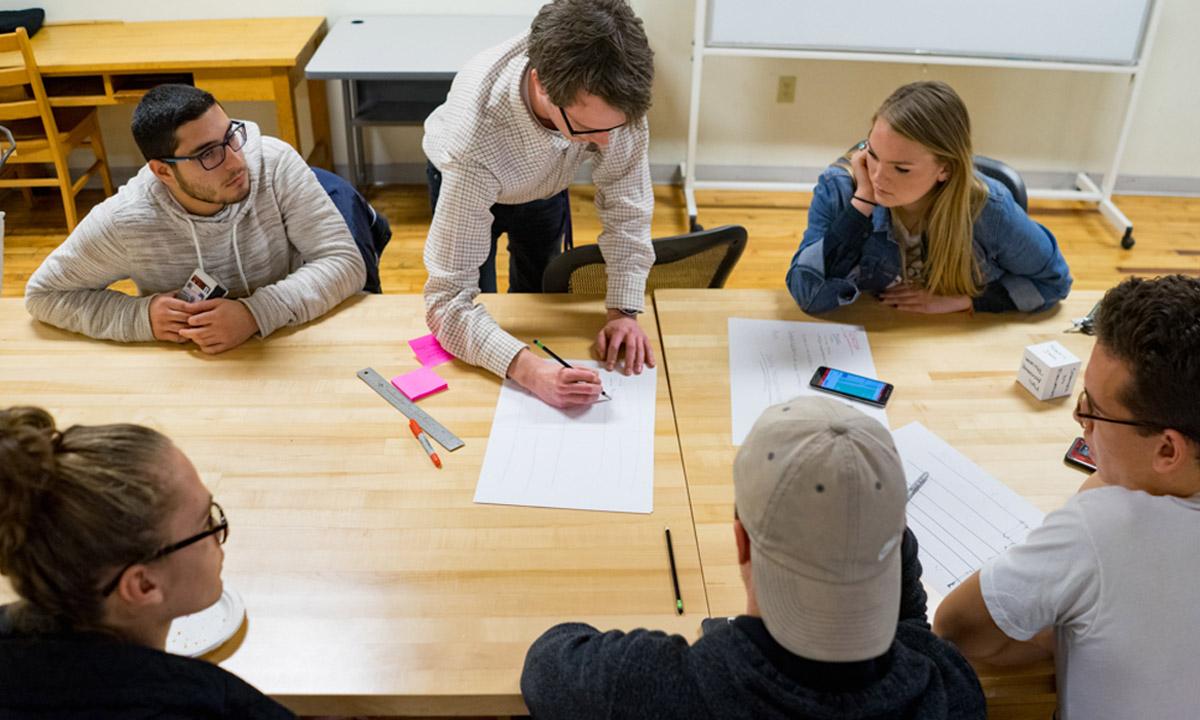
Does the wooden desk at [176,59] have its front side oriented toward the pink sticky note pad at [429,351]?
yes

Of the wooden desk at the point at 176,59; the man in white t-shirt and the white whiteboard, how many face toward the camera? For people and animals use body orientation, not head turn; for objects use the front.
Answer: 2

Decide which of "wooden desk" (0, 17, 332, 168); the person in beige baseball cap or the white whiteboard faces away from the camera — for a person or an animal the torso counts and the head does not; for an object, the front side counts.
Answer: the person in beige baseball cap

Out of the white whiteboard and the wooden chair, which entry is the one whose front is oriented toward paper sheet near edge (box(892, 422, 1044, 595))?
the white whiteboard

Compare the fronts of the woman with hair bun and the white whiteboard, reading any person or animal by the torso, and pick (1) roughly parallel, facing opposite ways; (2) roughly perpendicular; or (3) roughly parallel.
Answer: roughly parallel, facing opposite ways

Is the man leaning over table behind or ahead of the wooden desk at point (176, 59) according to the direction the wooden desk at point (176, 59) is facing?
ahead

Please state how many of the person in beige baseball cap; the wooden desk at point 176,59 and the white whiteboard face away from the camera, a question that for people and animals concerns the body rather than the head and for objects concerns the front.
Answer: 1

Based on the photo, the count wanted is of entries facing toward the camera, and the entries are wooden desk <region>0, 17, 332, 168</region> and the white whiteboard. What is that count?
2

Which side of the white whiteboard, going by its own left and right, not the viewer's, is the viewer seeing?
front

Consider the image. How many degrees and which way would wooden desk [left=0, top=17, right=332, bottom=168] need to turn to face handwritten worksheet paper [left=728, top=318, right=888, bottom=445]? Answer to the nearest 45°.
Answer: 0° — it already faces it

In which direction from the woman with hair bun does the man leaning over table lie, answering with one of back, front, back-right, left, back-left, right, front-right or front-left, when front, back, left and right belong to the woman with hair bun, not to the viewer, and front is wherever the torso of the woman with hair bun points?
front

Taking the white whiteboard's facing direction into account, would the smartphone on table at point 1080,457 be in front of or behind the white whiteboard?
in front

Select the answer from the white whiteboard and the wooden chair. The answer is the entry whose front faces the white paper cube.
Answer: the white whiteboard

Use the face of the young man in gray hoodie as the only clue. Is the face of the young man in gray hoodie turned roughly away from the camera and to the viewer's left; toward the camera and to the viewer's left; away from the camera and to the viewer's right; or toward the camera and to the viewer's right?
toward the camera and to the viewer's right

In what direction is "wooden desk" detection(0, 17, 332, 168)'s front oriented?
toward the camera

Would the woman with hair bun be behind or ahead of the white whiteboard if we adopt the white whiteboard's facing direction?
ahead

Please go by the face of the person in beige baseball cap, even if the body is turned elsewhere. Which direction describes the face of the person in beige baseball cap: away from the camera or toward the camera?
away from the camera

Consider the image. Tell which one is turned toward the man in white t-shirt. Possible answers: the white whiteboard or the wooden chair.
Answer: the white whiteboard

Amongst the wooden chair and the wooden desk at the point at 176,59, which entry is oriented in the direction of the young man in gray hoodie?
the wooden desk
